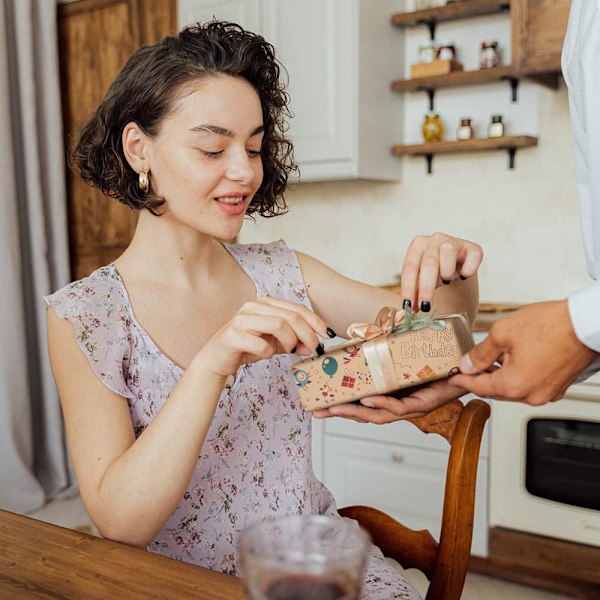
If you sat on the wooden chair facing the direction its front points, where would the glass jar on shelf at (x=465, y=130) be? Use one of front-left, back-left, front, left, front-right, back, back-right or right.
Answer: back-right

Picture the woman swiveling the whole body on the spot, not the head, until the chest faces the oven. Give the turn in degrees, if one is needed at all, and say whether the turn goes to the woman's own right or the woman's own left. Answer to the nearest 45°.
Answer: approximately 90° to the woman's own left

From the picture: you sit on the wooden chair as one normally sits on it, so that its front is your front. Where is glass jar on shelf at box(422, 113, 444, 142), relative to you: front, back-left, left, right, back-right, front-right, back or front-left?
back-right

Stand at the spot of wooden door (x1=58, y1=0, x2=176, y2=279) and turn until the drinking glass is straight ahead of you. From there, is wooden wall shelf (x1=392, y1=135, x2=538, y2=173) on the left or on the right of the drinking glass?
left

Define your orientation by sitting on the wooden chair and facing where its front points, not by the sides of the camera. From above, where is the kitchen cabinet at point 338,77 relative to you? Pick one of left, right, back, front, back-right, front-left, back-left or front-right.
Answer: back-right

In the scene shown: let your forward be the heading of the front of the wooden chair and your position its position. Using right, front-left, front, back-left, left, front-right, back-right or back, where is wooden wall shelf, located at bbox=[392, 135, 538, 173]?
back-right

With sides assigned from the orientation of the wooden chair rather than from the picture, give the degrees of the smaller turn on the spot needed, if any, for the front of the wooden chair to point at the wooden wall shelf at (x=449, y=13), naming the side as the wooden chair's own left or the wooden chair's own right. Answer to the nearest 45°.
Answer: approximately 135° to the wooden chair's own right

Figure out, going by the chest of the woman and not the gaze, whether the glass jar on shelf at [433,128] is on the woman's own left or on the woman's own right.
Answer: on the woman's own left

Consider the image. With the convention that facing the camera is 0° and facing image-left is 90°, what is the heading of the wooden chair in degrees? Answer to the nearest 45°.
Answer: approximately 45°
